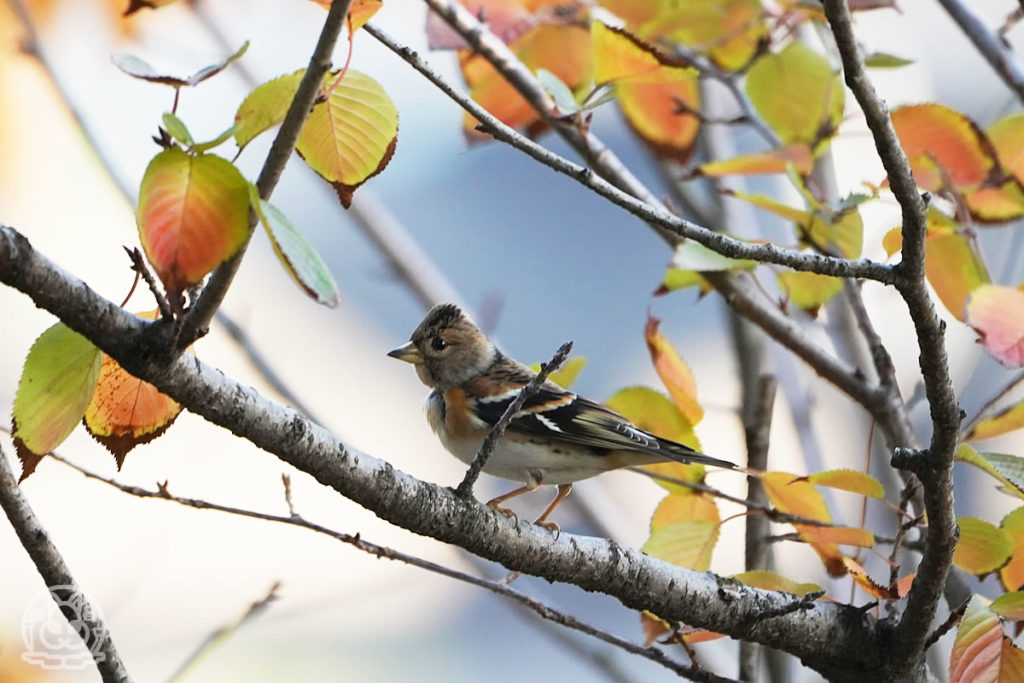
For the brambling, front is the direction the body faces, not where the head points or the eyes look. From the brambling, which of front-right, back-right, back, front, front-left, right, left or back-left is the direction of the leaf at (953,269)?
back-left

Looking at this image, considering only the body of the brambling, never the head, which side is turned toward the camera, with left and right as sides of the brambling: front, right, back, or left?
left

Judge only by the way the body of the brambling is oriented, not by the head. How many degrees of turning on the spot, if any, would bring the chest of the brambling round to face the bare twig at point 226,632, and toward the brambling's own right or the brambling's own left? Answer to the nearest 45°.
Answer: approximately 45° to the brambling's own right
